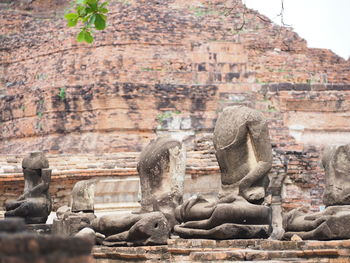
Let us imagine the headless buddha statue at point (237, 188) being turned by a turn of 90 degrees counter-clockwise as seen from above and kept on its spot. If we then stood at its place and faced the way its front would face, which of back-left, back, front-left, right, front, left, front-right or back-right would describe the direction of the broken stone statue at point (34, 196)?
back

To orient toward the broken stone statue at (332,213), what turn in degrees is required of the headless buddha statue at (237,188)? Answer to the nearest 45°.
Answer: approximately 90° to its left

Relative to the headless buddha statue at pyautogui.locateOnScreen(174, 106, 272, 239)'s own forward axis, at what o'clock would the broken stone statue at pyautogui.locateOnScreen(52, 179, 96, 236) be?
The broken stone statue is roughly at 3 o'clock from the headless buddha statue.

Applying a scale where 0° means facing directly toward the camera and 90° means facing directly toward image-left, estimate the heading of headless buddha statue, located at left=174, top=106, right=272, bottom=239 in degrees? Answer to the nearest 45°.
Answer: approximately 45°

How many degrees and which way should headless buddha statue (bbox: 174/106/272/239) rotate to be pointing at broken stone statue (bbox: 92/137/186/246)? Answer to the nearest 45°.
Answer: approximately 90° to its right

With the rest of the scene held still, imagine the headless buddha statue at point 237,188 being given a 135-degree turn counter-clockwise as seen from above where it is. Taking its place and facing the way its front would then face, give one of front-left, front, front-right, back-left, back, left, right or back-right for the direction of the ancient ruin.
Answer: left
